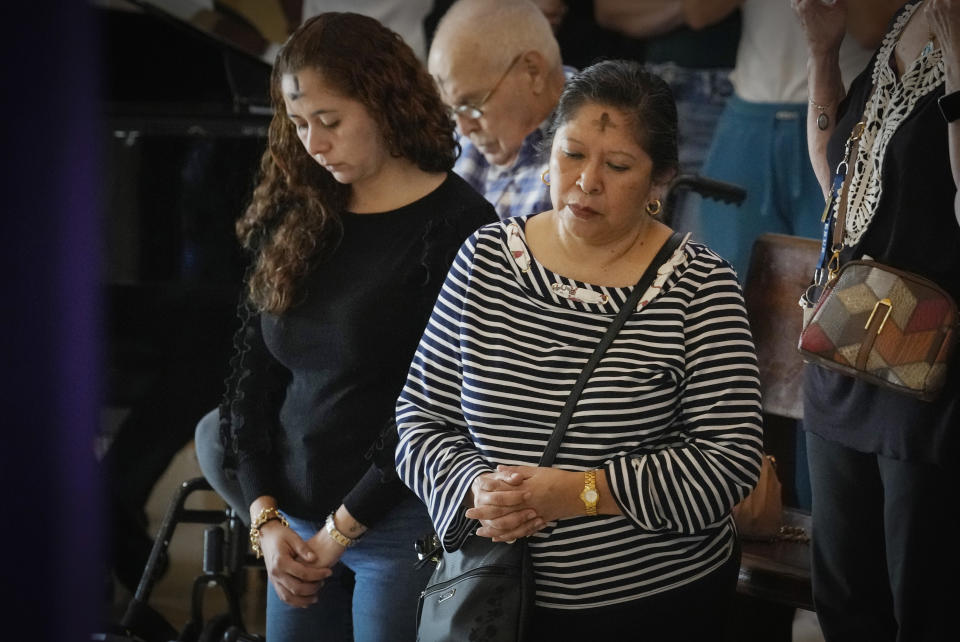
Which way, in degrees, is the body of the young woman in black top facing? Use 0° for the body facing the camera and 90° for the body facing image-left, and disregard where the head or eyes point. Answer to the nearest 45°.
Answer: approximately 45°

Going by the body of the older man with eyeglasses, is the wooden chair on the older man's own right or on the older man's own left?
on the older man's own left

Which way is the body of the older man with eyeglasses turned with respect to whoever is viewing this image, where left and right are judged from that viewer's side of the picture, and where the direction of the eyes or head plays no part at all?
facing the viewer and to the left of the viewer

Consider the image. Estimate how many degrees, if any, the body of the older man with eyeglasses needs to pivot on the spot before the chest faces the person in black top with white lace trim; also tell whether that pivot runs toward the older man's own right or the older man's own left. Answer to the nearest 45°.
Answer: approximately 90° to the older man's own left

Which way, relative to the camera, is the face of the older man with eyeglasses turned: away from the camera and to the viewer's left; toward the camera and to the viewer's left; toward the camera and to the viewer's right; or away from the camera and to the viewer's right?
toward the camera and to the viewer's left

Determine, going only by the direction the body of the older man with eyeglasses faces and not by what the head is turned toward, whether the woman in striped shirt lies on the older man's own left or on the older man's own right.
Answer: on the older man's own left

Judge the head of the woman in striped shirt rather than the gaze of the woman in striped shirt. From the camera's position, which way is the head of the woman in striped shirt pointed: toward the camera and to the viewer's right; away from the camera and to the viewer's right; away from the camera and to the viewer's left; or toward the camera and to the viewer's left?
toward the camera and to the viewer's left

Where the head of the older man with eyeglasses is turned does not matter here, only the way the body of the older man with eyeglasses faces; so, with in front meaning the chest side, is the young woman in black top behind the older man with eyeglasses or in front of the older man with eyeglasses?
in front

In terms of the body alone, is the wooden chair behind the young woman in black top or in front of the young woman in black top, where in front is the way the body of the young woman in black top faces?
behind

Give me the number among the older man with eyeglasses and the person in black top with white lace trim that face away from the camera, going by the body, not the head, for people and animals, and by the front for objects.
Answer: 0

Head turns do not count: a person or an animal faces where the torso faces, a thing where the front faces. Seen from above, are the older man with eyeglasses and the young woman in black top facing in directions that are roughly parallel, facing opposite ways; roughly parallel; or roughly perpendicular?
roughly parallel

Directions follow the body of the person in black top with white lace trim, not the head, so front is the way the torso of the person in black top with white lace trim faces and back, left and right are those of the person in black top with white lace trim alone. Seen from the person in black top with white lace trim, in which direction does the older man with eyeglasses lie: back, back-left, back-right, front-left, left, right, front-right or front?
right

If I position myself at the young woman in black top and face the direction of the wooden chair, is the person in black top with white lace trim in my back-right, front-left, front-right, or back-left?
front-right

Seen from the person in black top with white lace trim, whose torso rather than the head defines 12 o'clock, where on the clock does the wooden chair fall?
The wooden chair is roughly at 4 o'clock from the person in black top with white lace trim.
